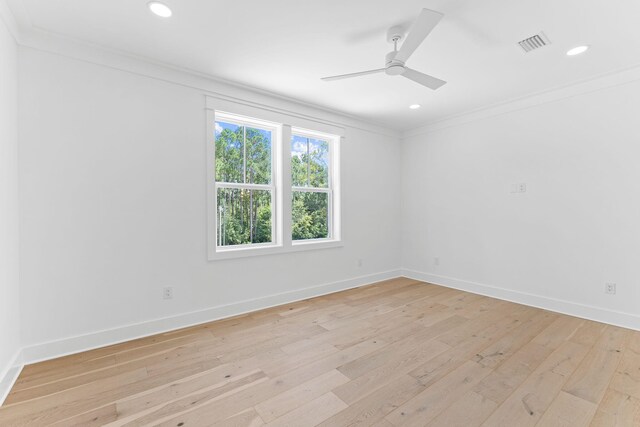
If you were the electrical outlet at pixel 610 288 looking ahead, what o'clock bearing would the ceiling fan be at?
The ceiling fan is roughly at 1 o'clock from the electrical outlet.

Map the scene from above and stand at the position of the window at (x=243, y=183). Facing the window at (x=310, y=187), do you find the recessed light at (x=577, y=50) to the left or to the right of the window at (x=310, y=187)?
right

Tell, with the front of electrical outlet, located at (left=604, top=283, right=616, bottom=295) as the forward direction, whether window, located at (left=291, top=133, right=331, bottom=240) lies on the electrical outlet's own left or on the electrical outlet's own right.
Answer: on the electrical outlet's own right

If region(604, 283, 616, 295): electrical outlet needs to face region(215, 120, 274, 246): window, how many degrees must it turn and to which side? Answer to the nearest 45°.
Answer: approximately 45° to its right

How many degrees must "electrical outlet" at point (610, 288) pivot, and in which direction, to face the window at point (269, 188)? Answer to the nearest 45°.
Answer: approximately 45° to its right
